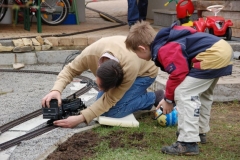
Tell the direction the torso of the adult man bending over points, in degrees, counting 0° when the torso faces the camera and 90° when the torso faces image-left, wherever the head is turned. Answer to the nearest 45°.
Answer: approximately 45°

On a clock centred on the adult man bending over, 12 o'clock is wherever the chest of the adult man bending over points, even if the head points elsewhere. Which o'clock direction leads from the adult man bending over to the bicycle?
The bicycle is roughly at 4 o'clock from the adult man bending over.

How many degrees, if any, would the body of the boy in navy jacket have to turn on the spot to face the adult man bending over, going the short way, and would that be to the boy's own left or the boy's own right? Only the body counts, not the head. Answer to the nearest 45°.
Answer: approximately 45° to the boy's own right

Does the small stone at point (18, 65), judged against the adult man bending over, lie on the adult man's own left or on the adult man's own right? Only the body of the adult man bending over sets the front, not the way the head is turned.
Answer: on the adult man's own right

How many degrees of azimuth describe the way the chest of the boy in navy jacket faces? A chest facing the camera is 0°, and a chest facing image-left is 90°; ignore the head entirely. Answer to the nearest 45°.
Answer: approximately 90°
